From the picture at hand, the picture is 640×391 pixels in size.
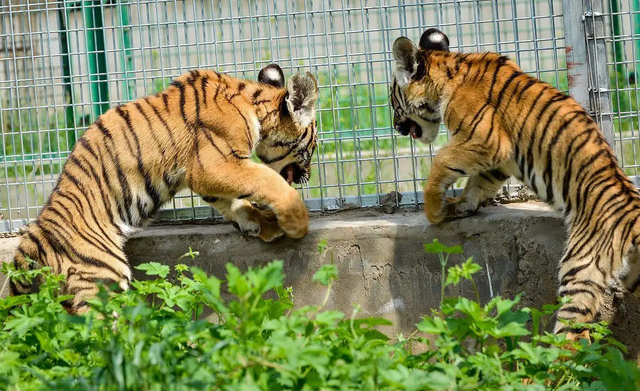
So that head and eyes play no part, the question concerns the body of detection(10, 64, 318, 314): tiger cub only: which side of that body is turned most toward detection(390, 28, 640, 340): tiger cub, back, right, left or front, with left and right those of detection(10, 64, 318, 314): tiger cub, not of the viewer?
front

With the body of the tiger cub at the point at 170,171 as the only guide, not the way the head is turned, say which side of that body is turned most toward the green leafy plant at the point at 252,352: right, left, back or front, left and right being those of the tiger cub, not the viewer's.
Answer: right

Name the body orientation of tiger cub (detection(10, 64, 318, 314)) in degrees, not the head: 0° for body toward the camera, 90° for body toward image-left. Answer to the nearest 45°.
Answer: approximately 270°

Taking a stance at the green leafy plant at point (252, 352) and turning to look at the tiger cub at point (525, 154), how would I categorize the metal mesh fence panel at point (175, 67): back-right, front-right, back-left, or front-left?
front-left

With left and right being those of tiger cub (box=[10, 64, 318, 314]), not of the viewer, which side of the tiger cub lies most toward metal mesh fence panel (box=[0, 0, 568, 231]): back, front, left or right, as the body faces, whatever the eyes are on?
left
